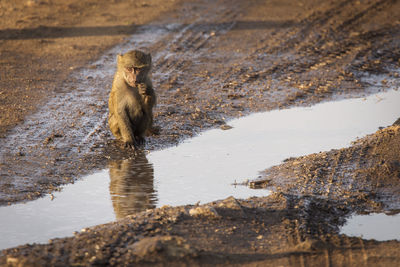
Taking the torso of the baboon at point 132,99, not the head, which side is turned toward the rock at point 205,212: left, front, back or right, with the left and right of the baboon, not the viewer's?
front

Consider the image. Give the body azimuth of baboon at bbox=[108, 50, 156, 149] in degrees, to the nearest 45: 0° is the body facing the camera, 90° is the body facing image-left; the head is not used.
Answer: approximately 0°
